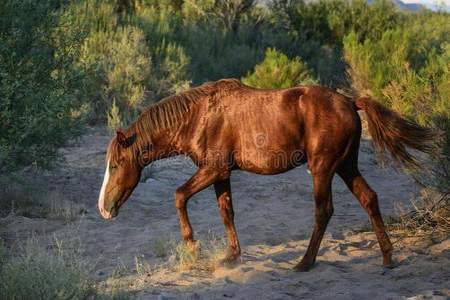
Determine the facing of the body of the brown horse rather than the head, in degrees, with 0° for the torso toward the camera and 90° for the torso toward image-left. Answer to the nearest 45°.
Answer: approximately 90°

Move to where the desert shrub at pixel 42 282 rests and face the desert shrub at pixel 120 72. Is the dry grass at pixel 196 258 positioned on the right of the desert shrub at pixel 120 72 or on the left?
right

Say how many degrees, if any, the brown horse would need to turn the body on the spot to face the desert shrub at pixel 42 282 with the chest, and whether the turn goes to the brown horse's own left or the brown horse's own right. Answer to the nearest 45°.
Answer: approximately 45° to the brown horse's own left

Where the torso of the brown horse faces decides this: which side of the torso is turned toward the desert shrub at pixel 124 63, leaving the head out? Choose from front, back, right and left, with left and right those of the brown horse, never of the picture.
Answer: right

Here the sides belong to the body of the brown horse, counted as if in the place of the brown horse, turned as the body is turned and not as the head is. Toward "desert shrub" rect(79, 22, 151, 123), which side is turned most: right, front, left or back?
right
